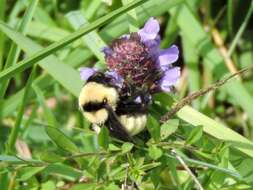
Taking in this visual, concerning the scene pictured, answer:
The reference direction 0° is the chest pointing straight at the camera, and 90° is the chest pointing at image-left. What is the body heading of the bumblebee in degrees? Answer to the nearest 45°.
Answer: approximately 135°

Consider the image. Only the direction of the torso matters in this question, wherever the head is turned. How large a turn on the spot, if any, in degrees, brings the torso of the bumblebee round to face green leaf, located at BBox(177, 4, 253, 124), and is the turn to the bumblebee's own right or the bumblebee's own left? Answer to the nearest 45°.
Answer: approximately 90° to the bumblebee's own right
